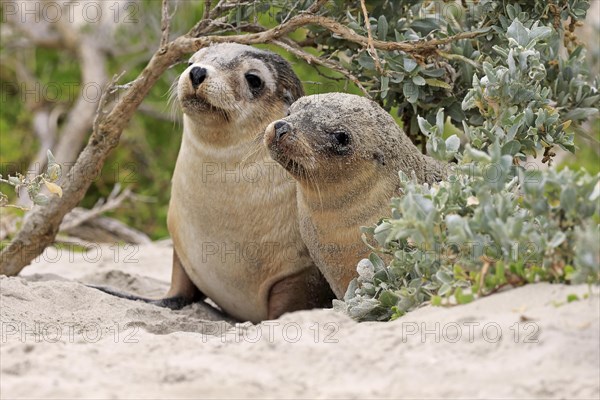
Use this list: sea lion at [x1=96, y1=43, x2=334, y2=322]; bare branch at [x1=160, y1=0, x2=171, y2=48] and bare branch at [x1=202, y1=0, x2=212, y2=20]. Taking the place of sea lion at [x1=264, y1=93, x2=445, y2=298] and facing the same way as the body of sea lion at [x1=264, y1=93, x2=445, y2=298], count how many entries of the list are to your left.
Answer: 0

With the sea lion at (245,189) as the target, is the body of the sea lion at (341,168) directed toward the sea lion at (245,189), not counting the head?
no

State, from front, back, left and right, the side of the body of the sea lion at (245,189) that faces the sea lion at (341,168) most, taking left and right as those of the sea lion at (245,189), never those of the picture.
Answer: left

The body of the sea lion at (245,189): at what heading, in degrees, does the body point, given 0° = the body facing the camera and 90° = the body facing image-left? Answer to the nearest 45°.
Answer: approximately 45°

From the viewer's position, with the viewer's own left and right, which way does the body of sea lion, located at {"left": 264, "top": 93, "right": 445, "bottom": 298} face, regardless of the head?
facing the viewer and to the left of the viewer

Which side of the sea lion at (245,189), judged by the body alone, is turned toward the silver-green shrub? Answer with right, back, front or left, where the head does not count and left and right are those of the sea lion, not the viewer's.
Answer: left

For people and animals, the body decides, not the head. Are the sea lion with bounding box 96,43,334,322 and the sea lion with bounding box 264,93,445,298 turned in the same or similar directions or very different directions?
same or similar directions

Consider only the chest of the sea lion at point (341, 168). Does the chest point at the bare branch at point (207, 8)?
no

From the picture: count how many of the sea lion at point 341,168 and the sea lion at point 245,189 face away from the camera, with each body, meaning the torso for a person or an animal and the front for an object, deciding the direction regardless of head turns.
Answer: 0

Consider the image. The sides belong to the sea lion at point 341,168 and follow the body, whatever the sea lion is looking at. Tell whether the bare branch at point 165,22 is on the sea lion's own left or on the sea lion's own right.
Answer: on the sea lion's own right
